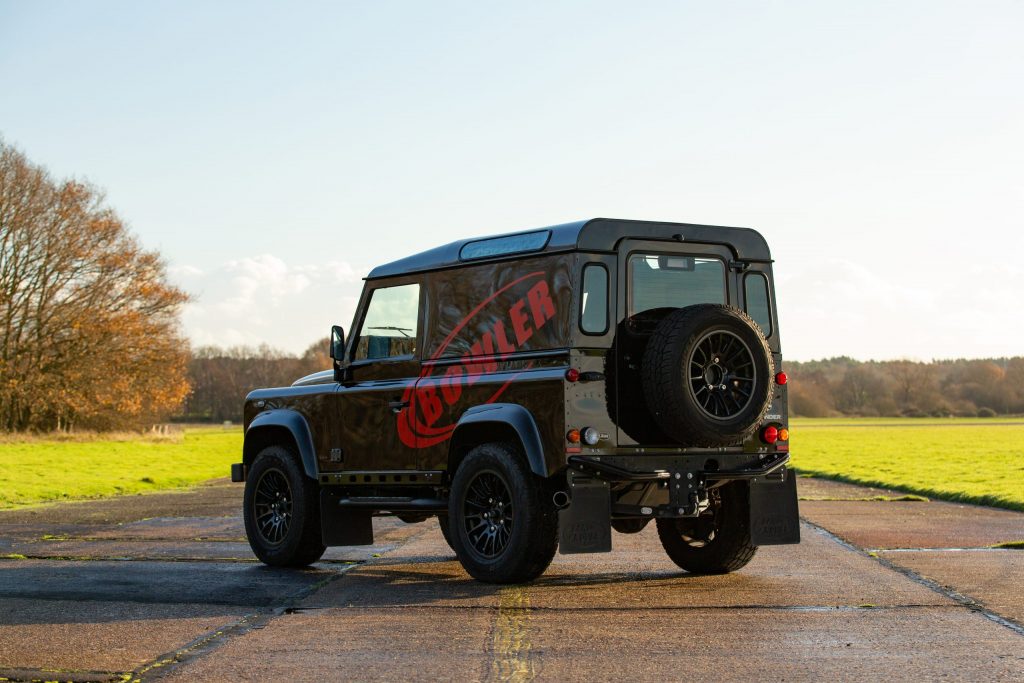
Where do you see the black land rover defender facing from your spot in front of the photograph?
facing away from the viewer and to the left of the viewer
